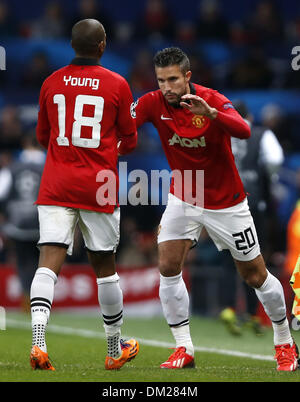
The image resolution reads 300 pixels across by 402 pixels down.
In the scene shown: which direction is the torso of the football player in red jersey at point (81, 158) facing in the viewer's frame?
away from the camera

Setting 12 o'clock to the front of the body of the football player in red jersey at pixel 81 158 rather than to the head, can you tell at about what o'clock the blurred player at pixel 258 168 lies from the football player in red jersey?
The blurred player is roughly at 1 o'clock from the football player in red jersey.
